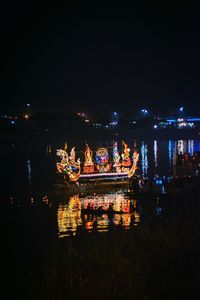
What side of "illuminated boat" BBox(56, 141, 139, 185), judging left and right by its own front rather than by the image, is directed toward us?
left
